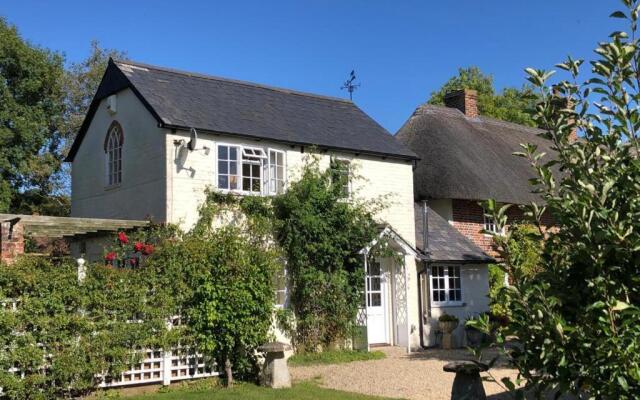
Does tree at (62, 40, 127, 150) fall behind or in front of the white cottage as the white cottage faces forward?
behind

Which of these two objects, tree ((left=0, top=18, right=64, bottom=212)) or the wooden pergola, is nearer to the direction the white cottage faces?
the wooden pergola

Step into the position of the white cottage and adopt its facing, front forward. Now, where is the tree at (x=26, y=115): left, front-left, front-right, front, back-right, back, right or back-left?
back

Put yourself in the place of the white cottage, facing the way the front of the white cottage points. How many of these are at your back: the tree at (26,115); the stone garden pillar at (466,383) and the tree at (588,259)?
1

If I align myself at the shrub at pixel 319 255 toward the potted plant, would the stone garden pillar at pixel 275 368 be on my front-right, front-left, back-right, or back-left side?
back-right

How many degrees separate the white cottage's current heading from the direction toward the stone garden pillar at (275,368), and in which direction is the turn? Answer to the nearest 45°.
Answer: approximately 45° to its right

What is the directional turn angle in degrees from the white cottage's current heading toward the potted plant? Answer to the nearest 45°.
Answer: approximately 45° to its left

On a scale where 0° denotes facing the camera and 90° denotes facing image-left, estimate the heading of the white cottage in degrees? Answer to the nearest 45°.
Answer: approximately 315°

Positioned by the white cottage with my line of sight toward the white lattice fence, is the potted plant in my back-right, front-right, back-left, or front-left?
back-left

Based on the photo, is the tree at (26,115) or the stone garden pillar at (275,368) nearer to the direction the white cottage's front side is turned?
the stone garden pillar
